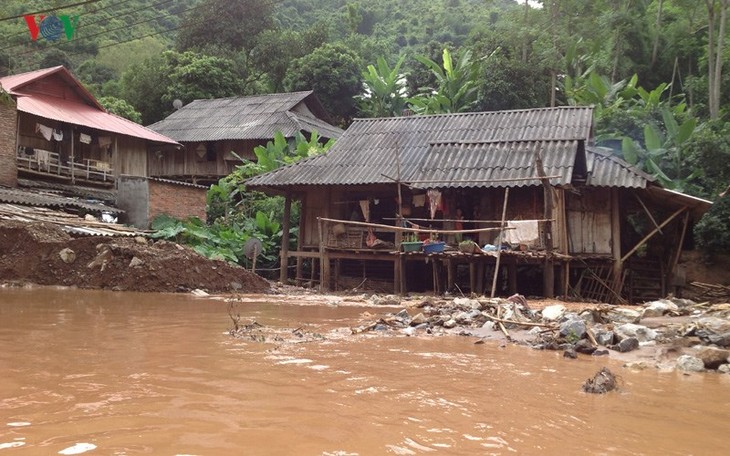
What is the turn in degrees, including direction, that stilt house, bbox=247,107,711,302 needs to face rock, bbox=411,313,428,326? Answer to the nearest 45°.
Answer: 0° — it already faces it

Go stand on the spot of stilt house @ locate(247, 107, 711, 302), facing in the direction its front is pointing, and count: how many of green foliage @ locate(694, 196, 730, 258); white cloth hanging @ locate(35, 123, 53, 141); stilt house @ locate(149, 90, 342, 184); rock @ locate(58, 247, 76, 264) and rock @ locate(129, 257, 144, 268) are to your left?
1

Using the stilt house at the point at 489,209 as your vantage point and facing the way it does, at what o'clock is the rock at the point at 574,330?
The rock is roughly at 12 o'clock from the stilt house.

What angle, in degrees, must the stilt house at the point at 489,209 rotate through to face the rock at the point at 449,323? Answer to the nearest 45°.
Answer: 0° — it already faces it

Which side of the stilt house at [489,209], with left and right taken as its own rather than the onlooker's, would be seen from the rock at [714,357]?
front

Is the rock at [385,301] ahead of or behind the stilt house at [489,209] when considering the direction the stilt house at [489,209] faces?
ahead

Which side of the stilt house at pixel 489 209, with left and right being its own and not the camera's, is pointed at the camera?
front

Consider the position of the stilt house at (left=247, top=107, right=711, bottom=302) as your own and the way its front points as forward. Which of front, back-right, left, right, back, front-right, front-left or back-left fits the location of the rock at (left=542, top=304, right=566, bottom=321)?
front

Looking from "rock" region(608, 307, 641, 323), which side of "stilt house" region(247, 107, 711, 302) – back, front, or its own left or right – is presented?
front

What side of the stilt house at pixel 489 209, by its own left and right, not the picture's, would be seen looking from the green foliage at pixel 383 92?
back

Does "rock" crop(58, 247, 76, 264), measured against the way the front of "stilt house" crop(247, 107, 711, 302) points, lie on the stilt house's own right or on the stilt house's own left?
on the stilt house's own right

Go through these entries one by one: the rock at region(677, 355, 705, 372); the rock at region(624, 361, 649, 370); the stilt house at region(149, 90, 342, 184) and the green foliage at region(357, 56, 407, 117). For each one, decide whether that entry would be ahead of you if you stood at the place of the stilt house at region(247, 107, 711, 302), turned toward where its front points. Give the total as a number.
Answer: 2

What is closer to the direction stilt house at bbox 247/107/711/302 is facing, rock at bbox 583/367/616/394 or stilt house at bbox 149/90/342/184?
the rock

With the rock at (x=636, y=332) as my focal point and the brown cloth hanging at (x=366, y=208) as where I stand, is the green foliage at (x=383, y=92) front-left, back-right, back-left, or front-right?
back-left

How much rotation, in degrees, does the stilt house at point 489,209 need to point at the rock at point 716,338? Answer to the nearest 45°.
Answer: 0° — it already faces it

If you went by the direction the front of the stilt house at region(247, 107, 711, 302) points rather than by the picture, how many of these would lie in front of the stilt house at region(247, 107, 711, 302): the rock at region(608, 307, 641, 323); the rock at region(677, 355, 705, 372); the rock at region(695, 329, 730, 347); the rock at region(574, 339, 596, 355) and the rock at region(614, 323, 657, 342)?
5

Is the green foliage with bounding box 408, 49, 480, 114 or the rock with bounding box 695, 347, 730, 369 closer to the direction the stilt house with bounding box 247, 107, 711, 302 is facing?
the rock

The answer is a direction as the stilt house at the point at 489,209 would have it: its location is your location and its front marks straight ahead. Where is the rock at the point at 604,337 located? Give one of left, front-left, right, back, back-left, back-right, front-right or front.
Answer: front

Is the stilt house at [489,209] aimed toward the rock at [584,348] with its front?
yes
